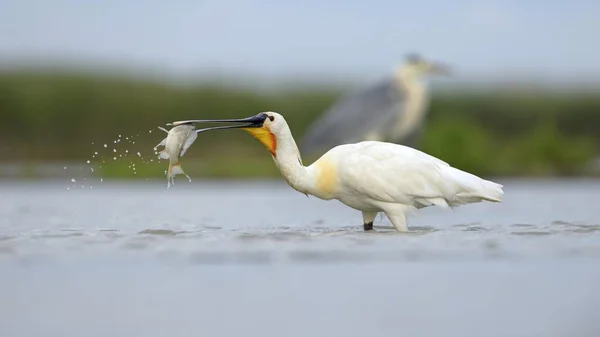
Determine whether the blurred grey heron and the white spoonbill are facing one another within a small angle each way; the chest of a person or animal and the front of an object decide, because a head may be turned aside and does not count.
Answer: no

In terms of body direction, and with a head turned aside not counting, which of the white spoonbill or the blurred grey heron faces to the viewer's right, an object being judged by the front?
the blurred grey heron

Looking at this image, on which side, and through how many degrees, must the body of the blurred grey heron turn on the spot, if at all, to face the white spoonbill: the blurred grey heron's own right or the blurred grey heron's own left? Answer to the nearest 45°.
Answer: approximately 90° to the blurred grey heron's own right

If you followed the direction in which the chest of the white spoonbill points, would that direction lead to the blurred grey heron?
no

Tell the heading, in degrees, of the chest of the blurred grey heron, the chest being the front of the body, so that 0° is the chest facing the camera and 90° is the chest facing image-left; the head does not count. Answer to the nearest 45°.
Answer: approximately 270°

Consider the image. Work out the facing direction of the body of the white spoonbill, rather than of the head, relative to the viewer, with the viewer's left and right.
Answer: facing to the left of the viewer

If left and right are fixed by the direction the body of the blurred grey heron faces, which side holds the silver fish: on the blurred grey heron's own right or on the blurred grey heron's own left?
on the blurred grey heron's own right

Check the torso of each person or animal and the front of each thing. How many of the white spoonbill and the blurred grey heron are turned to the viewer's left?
1

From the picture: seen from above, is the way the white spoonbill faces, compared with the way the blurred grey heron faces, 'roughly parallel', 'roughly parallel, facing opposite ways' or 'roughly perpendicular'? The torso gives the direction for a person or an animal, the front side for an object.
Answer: roughly parallel, facing opposite ways
